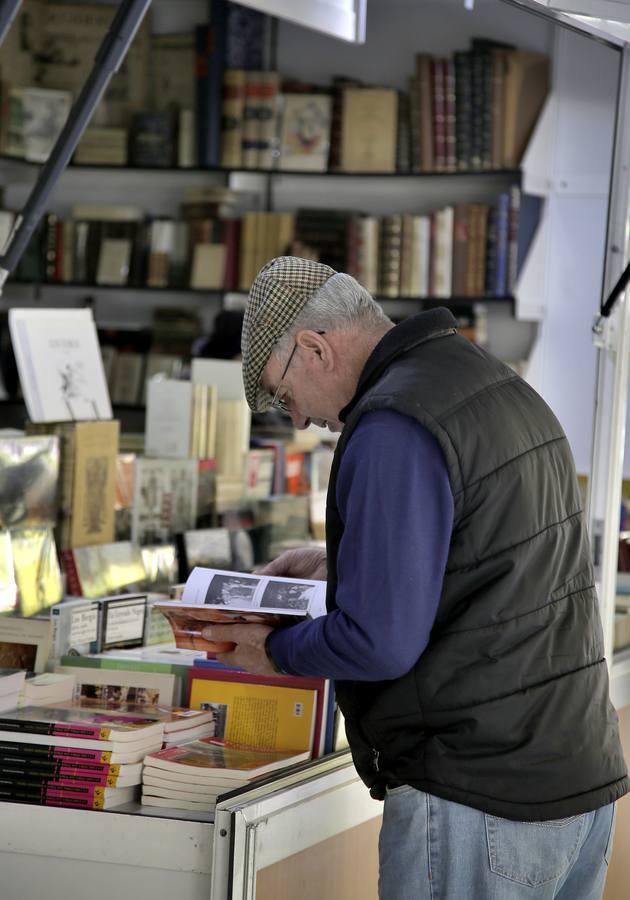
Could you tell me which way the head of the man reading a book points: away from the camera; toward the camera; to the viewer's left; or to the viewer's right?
to the viewer's left

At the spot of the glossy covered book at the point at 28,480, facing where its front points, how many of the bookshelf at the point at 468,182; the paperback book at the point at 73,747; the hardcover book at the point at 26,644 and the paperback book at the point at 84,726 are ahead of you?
3

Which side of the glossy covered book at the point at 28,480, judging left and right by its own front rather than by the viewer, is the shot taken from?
front

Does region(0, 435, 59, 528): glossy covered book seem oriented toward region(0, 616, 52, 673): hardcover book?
yes

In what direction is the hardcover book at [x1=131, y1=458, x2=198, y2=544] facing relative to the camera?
toward the camera

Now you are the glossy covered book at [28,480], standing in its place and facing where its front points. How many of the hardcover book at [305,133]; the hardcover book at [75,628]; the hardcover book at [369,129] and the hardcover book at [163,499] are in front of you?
1

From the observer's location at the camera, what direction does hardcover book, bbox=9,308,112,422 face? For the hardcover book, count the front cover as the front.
facing the viewer

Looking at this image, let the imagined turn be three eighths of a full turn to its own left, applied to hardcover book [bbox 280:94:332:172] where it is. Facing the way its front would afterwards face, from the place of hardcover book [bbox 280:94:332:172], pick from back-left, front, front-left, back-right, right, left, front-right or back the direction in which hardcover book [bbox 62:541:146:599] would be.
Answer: back-right

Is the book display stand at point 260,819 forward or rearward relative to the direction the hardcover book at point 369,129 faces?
forward

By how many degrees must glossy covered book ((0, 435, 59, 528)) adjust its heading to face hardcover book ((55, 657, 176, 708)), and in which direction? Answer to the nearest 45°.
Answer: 0° — it already faces it

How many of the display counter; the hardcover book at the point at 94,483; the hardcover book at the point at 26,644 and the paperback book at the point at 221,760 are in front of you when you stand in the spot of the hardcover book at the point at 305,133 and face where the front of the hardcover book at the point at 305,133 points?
4

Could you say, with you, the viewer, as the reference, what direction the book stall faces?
facing the viewer
